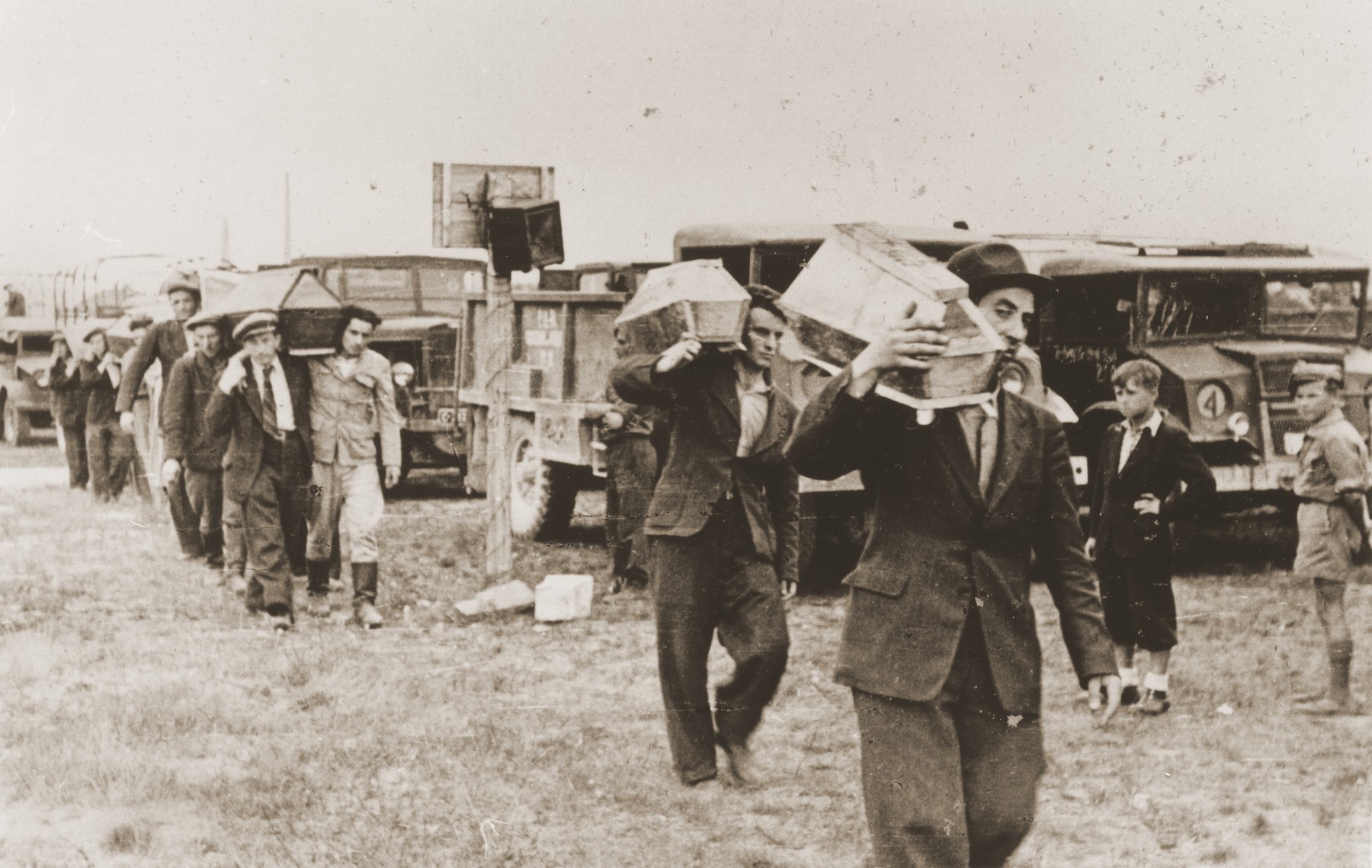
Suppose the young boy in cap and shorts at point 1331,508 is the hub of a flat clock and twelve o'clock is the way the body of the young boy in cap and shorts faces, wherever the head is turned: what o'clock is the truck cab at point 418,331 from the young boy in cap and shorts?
The truck cab is roughly at 1 o'clock from the young boy in cap and shorts.

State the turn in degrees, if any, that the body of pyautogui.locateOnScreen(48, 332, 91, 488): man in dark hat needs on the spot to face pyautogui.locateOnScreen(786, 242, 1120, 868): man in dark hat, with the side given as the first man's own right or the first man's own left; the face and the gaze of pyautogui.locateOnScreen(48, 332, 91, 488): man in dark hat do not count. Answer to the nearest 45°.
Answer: approximately 45° to the first man's own right

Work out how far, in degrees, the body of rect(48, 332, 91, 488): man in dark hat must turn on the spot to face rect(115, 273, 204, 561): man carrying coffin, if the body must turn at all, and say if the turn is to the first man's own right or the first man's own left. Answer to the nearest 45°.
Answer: approximately 45° to the first man's own right

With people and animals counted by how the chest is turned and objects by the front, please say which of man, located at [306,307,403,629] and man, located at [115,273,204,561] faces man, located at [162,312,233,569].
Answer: man, located at [115,273,204,561]

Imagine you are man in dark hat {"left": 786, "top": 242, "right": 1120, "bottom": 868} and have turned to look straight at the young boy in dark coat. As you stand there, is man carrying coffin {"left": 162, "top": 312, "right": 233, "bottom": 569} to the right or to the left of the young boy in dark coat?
left

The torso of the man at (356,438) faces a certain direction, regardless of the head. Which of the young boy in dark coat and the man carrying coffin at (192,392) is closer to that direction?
the young boy in dark coat

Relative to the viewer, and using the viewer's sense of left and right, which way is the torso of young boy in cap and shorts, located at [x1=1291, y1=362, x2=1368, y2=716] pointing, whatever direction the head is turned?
facing to the left of the viewer

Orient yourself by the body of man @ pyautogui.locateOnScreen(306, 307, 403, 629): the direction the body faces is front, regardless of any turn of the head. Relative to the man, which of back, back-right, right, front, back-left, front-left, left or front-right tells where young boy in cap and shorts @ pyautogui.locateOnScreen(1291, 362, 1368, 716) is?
front-left

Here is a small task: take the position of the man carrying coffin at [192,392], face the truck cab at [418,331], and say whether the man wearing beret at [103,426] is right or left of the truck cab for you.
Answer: left
